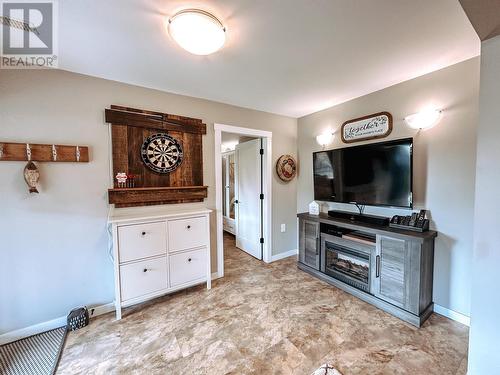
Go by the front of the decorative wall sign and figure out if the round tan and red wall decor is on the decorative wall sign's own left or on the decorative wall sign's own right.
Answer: on the decorative wall sign's own right

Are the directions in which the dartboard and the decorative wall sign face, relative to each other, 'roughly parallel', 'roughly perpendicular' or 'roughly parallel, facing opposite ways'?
roughly perpendicular

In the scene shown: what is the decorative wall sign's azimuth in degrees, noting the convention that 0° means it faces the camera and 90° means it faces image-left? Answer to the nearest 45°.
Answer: approximately 45°

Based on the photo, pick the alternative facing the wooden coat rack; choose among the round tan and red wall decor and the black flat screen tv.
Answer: the black flat screen tv

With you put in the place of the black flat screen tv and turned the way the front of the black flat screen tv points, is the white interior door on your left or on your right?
on your right

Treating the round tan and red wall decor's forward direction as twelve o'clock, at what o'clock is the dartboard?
The dartboard is roughly at 3 o'clock from the round tan and red wall decor.

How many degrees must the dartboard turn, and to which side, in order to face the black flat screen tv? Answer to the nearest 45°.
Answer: approximately 45° to its left

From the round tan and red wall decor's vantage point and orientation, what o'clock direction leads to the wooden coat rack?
The wooden coat rack is roughly at 3 o'clock from the round tan and red wall decor.

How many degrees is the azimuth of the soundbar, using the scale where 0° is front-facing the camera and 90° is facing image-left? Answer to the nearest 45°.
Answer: approximately 45°

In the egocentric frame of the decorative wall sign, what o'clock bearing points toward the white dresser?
The white dresser is roughly at 12 o'clock from the decorative wall sign.
